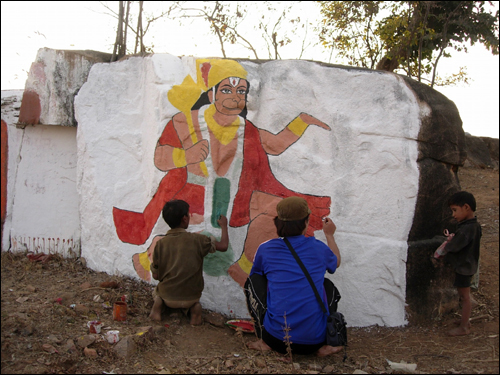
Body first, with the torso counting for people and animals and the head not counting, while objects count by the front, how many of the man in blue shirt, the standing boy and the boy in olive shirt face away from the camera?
2

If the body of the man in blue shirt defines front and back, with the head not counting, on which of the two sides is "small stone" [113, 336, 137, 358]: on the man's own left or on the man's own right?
on the man's own left

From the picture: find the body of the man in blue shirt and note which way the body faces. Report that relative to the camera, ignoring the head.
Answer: away from the camera

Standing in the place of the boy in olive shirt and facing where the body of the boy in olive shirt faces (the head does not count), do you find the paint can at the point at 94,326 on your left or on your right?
on your left

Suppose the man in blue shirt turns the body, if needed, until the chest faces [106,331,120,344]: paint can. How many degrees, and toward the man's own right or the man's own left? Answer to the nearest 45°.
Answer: approximately 90° to the man's own left

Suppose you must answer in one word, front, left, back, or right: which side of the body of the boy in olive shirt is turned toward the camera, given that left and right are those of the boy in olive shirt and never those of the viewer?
back

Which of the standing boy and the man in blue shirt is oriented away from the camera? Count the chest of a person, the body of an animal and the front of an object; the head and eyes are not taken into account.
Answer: the man in blue shirt

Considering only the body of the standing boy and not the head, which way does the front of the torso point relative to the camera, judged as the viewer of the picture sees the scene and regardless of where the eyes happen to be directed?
to the viewer's left
